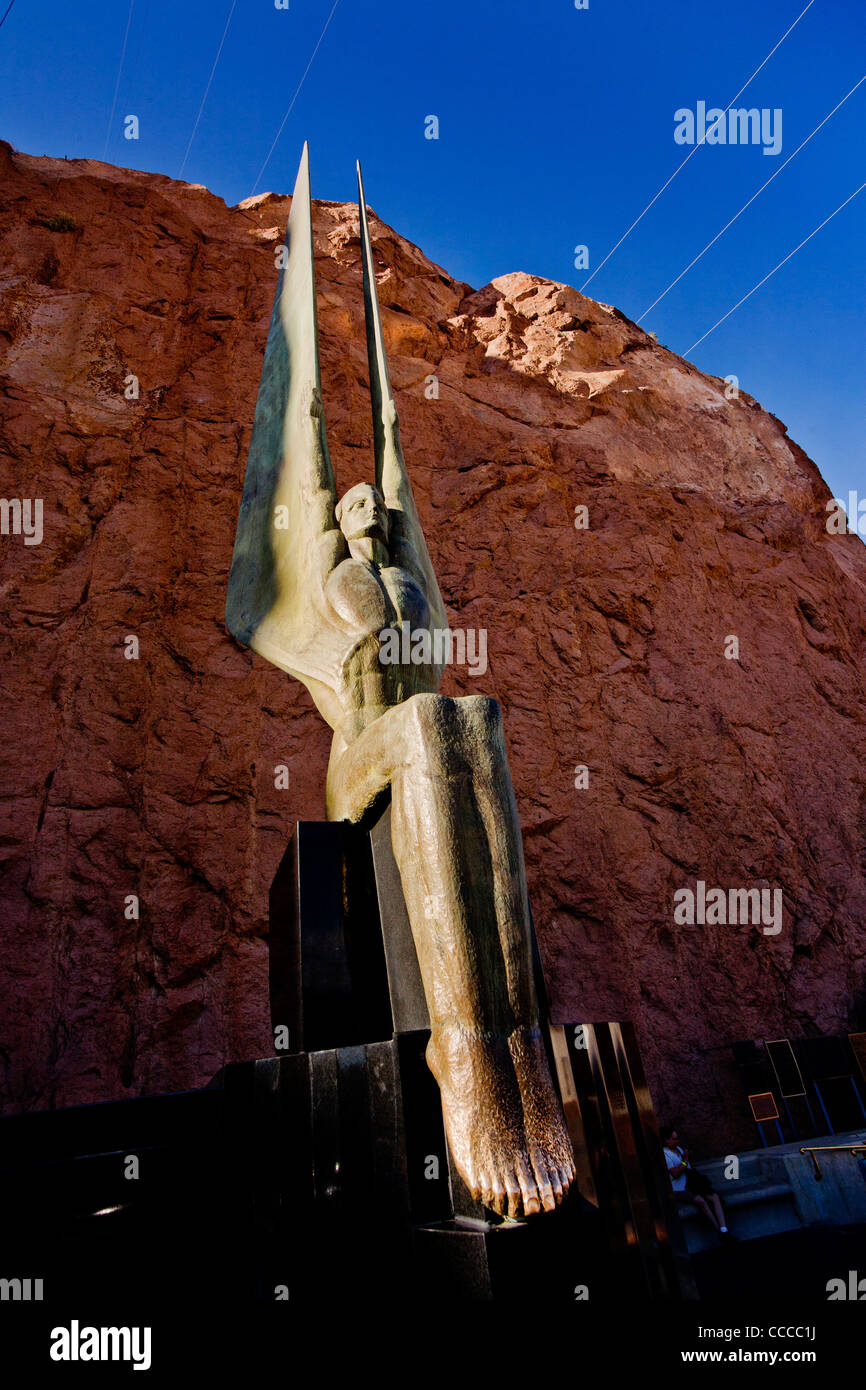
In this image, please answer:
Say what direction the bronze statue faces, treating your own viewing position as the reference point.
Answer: facing the viewer and to the right of the viewer
